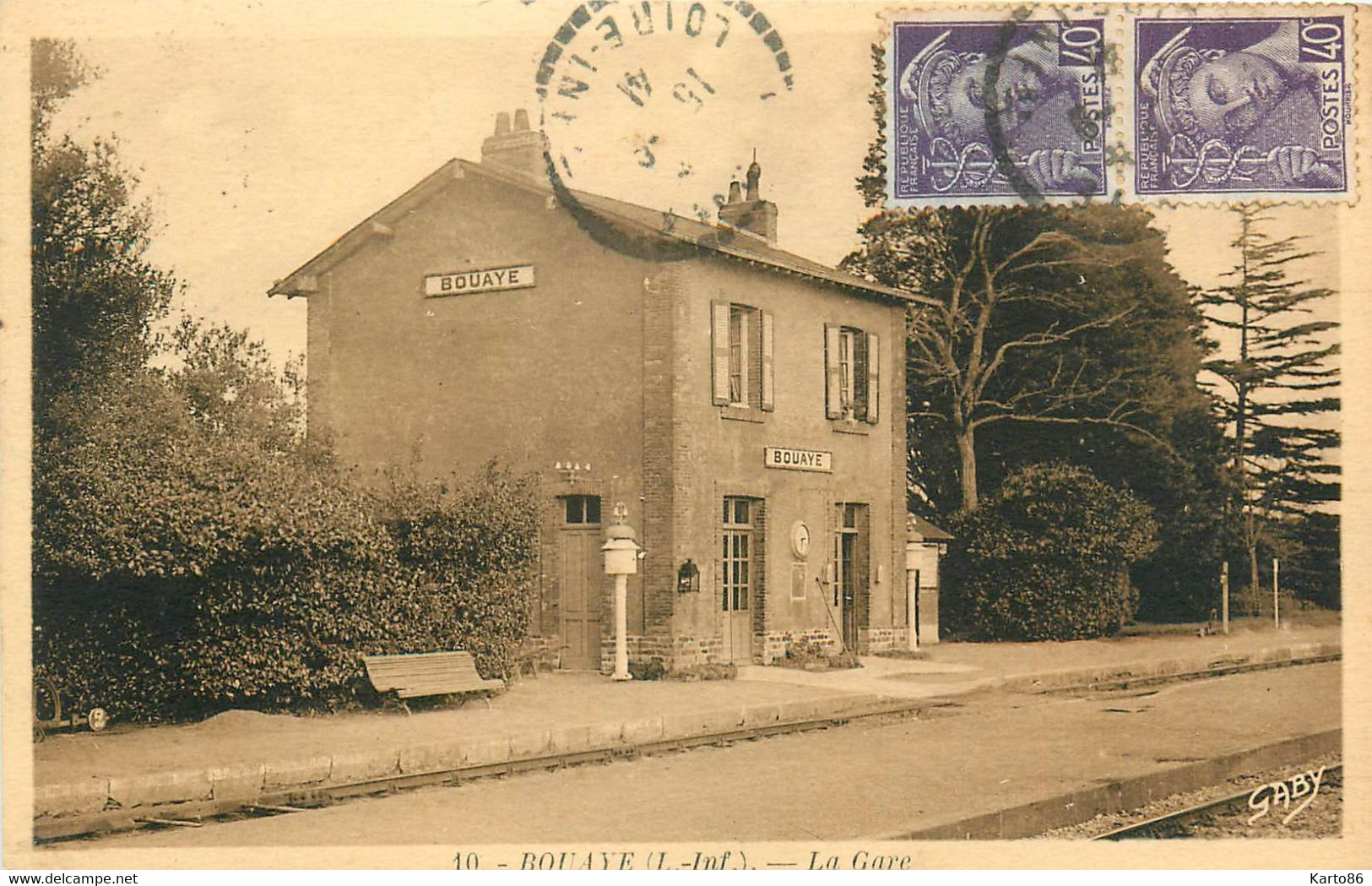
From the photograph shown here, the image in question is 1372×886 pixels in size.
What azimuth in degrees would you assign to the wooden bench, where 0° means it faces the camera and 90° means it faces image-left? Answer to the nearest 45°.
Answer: approximately 315°

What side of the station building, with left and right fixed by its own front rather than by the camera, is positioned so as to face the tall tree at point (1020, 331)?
left

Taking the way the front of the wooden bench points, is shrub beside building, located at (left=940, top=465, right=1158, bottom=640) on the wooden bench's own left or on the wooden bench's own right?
on the wooden bench's own left

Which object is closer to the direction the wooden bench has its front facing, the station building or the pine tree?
the pine tree

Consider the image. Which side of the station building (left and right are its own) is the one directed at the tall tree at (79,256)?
right

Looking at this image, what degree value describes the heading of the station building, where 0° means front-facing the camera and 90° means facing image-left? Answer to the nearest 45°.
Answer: approximately 315°
